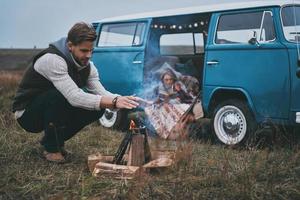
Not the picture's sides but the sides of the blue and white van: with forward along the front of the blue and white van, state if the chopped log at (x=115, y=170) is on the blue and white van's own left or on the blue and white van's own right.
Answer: on the blue and white van's own right

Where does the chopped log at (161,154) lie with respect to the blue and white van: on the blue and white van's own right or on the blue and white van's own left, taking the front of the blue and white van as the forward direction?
on the blue and white van's own right

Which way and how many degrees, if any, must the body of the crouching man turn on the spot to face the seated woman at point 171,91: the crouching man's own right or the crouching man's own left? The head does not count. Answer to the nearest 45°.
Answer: approximately 90° to the crouching man's own left

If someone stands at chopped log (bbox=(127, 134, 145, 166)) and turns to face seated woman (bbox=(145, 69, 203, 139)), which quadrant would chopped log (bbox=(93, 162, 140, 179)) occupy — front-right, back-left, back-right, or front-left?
back-left

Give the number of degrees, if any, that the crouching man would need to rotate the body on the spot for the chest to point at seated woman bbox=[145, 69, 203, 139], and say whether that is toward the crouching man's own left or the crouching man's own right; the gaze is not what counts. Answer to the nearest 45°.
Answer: approximately 90° to the crouching man's own left

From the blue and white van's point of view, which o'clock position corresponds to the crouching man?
The crouching man is roughly at 3 o'clock from the blue and white van.

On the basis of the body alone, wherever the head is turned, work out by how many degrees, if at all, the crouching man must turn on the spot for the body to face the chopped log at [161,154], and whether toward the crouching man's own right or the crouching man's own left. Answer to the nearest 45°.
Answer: approximately 45° to the crouching man's own left

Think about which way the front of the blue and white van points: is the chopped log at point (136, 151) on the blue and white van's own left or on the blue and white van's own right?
on the blue and white van's own right
